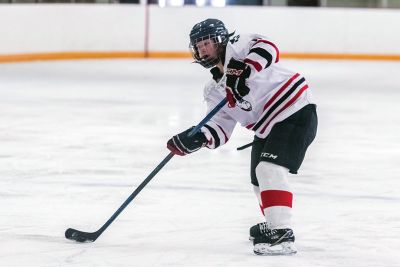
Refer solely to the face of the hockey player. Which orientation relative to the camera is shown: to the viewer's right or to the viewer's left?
to the viewer's left

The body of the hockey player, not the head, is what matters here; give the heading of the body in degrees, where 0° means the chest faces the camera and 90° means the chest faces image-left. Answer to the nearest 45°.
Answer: approximately 45°
